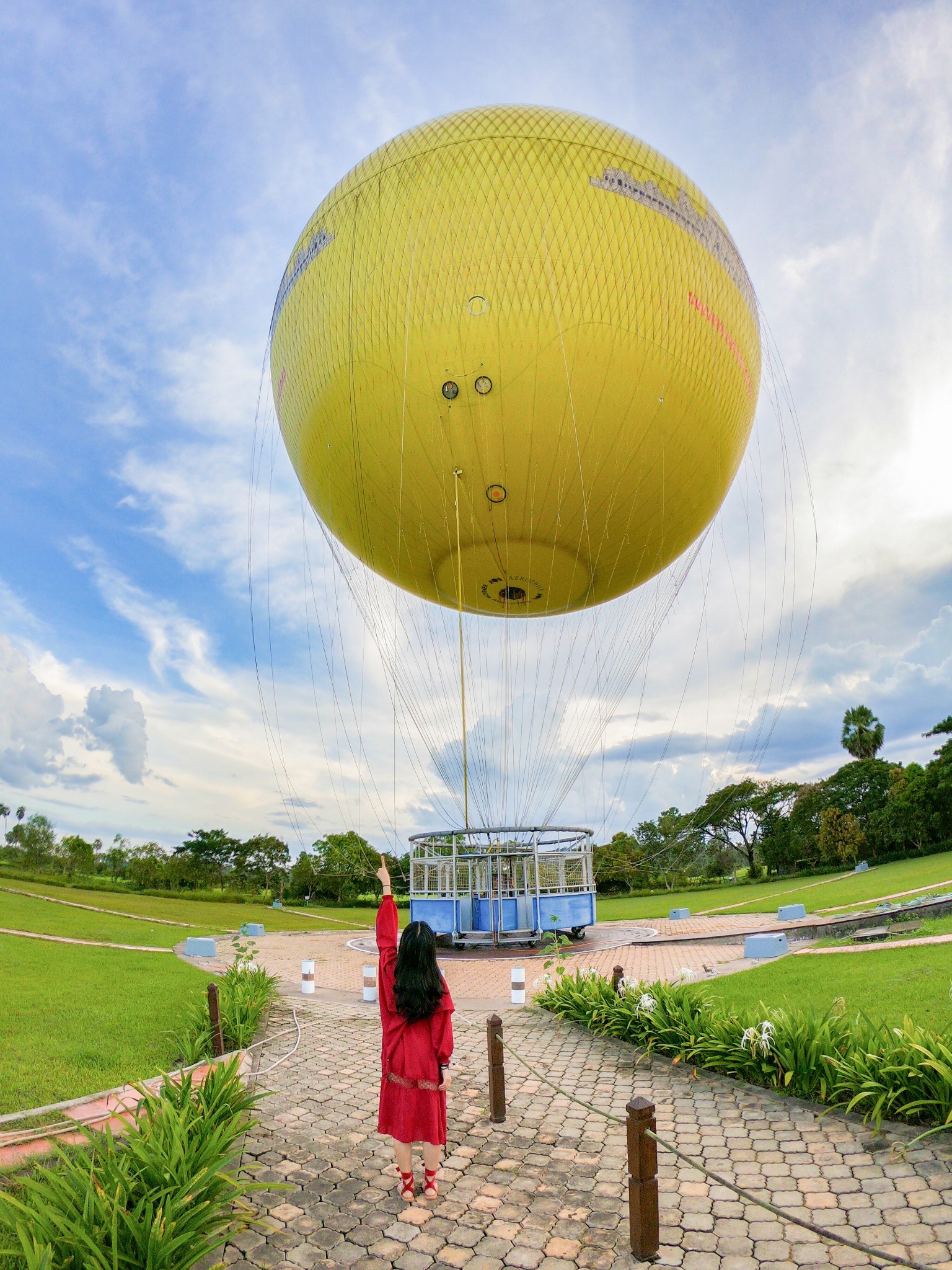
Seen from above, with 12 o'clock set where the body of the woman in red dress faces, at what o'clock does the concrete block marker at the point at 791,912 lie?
The concrete block marker is roughly at 1 o'clock from the woman in red dress.

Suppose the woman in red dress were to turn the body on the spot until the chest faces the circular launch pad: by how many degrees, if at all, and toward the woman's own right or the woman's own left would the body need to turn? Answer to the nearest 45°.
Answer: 0° — they already face it

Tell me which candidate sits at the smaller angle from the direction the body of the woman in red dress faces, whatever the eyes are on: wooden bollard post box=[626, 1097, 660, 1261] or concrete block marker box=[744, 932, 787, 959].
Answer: the concrete block marker

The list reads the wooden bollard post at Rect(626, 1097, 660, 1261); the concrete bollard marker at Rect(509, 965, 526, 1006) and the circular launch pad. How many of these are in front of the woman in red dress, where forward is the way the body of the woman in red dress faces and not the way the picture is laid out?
2

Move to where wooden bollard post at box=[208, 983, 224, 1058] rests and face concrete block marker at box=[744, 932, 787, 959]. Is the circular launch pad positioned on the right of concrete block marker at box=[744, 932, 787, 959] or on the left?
left

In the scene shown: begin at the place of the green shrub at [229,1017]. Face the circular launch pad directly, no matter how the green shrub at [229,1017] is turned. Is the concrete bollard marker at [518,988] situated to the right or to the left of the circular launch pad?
right

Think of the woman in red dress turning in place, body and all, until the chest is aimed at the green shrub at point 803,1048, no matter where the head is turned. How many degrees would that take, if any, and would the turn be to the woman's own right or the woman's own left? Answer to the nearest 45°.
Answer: approximately 45° to the woman's own right

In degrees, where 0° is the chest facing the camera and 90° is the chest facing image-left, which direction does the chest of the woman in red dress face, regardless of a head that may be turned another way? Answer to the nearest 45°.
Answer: approximately 180°

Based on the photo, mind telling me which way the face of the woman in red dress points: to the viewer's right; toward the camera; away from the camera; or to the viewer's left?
away from the camera

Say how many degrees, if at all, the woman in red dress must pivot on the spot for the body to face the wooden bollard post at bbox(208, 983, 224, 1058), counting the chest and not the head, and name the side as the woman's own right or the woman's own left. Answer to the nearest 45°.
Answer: approximately 45° to the woman's own left

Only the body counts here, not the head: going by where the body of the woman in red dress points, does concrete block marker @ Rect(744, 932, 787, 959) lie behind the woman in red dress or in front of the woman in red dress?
in front
